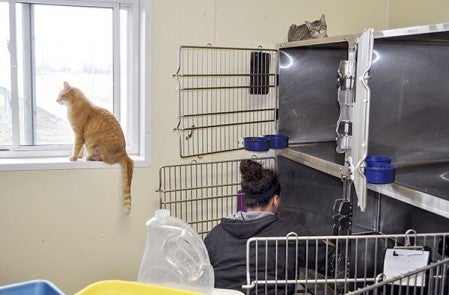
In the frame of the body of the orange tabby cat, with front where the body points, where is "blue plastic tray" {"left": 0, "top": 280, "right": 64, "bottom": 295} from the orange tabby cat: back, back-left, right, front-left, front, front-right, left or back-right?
left

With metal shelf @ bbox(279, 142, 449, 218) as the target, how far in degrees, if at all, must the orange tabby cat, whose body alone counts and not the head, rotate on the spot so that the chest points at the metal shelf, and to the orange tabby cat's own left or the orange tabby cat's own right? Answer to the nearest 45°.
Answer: approximately 135° to the orange tabby cat's own left

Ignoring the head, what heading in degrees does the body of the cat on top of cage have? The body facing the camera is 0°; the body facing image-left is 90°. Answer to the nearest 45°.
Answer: approximately 315°

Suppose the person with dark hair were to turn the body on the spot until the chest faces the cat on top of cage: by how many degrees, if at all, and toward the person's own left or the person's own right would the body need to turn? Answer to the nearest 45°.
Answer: approximately 45° to the person's own left

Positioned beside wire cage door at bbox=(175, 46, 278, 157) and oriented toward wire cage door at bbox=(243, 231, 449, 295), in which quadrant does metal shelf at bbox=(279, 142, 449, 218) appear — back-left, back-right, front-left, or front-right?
front-left

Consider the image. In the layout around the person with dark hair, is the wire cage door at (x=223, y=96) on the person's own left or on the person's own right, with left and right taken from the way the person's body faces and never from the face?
on the person's own left

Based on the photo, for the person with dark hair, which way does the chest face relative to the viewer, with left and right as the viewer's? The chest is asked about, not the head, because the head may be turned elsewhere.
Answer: facing away from the viewer and to the right of the viewer

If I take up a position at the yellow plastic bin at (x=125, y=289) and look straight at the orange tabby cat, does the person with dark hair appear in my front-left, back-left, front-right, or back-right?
front-right

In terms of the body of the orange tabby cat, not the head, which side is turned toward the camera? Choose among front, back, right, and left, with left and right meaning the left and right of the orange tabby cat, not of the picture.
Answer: left

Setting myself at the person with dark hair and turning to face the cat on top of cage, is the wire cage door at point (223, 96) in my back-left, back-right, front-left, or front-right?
front-left

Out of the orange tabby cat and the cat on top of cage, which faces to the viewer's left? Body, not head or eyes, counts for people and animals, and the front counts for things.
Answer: the orange tabby cat

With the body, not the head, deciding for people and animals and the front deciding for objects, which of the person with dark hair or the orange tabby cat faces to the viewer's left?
the orange tabby cat

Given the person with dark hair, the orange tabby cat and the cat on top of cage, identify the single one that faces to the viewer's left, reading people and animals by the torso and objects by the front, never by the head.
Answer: the orange tabby cat

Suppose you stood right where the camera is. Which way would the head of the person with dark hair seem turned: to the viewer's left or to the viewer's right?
to the viewer's right
